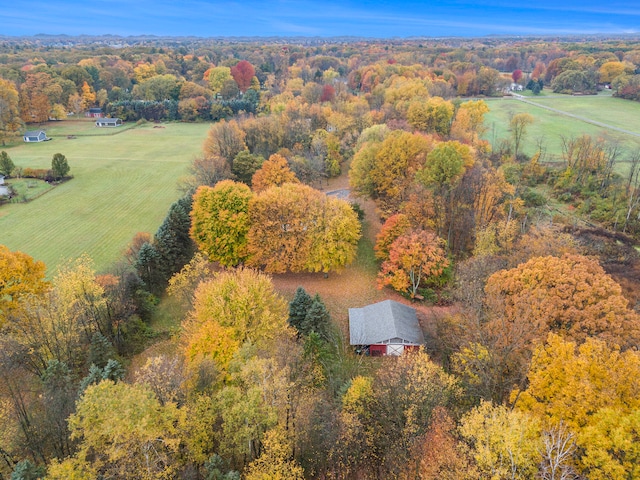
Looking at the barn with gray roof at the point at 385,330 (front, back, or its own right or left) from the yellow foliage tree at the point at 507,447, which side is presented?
front

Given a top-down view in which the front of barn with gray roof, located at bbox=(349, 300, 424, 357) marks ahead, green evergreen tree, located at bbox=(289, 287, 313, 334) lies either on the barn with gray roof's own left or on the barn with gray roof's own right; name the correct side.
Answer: on the barn with gray roof's own right

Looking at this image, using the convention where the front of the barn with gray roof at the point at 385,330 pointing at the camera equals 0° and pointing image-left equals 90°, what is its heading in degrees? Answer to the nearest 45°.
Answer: approximately 0°

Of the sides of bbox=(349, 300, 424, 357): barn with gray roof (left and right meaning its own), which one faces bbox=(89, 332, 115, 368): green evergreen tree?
right

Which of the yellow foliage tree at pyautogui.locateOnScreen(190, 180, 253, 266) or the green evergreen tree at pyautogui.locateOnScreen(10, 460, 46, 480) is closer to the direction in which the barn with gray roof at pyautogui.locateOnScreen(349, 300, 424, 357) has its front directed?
the green evergreen tree

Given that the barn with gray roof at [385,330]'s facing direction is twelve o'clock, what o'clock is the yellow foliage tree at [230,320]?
The yellow foliage tree is roughly at 2 o'clock from the barn with gray roof.

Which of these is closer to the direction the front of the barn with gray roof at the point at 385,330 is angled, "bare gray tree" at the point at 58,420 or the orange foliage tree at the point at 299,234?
the bare gray tree

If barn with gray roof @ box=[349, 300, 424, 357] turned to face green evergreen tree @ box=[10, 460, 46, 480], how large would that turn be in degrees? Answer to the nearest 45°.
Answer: approximately 45° to its right

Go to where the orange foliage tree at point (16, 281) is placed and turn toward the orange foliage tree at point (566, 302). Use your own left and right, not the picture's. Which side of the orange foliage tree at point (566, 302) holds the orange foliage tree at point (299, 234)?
left

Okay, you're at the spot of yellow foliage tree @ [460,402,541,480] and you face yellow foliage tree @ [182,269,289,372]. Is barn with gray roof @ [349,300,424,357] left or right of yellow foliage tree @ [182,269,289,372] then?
right

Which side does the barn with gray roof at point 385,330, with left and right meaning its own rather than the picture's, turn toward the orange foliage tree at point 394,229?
back

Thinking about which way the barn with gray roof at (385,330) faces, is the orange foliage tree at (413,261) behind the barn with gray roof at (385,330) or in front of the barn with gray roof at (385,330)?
behind

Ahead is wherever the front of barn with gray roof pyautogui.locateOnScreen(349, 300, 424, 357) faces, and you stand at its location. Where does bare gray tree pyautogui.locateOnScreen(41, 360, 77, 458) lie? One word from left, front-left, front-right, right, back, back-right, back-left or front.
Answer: front-right
